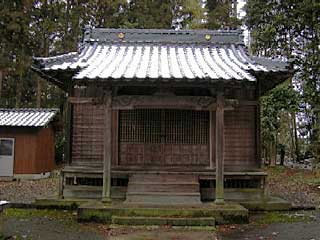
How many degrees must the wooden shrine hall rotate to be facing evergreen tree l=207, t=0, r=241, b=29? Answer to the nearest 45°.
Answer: approximately 180°

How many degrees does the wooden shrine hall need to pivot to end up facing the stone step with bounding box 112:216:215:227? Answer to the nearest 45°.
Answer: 0° — it already faces it

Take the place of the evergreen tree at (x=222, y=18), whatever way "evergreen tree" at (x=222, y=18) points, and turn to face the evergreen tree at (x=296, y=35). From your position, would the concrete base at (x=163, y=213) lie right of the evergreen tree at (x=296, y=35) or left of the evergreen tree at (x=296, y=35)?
right

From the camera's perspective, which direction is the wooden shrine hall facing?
toward the camera

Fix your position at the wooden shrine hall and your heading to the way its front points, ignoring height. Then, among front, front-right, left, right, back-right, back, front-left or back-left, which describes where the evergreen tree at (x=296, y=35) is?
back-left

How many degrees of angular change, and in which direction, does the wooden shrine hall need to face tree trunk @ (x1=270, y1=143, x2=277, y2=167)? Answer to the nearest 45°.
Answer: approximately 135° to its left

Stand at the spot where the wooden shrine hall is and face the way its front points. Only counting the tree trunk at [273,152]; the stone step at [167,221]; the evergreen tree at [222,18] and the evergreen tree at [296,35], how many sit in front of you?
1

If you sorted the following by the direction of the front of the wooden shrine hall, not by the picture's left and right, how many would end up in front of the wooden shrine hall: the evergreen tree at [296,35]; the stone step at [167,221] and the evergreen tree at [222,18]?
1

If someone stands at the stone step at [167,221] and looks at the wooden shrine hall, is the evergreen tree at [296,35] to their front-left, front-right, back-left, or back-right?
front-right
